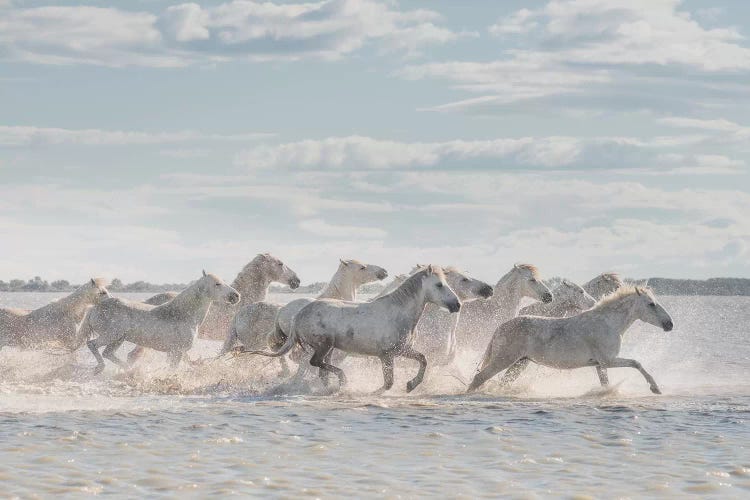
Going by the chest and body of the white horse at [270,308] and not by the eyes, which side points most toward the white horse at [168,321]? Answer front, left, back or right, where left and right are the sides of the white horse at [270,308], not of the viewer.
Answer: back

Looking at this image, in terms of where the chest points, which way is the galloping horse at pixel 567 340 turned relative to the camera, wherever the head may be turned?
to the viewer's right

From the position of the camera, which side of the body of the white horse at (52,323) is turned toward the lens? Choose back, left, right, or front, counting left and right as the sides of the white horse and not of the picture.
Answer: right

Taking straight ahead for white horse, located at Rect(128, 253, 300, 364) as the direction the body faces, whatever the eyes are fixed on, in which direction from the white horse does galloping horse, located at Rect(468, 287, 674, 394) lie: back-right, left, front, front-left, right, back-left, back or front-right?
front-right

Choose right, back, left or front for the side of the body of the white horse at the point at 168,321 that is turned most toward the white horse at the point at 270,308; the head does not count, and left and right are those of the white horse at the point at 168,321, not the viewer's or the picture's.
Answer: front

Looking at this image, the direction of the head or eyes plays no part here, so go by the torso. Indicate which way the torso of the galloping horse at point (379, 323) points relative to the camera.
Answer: to the viewer's right

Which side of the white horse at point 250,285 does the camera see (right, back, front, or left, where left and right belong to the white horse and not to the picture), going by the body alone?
right

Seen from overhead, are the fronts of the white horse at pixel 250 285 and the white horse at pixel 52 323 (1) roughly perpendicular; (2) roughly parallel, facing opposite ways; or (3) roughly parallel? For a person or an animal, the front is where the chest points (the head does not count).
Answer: roughly parallel

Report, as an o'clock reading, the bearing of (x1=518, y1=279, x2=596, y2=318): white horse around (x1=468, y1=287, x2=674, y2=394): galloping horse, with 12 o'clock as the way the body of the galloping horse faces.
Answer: The white horse is roughly at 9 o'clock from the galloping horse.

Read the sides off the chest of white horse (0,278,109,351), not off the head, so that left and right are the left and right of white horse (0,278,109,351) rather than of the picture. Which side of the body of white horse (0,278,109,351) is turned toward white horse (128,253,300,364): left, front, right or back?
front

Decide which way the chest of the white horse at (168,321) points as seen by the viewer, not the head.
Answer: to the viewer's right

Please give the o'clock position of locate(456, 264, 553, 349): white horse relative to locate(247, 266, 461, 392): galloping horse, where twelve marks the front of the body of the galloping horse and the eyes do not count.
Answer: The white horse is roughly at 10 o'clock from the galloping horse.

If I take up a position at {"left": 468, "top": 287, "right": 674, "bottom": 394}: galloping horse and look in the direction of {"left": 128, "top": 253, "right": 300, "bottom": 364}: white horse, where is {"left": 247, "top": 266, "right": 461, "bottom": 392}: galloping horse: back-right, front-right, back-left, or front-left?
front-left

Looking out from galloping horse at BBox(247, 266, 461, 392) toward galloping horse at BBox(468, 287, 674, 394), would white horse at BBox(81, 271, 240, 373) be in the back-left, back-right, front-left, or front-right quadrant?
back-left

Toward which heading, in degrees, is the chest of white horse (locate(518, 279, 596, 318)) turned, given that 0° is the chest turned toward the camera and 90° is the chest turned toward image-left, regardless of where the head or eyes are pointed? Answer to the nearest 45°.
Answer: approximately 270°

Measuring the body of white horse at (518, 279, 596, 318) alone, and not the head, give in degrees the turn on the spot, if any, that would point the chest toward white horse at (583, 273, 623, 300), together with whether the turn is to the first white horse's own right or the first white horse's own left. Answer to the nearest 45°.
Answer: approximately 45° to the first white horse's own left

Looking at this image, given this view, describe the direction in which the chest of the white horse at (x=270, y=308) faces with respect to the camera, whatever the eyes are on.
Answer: to the viewer's right
